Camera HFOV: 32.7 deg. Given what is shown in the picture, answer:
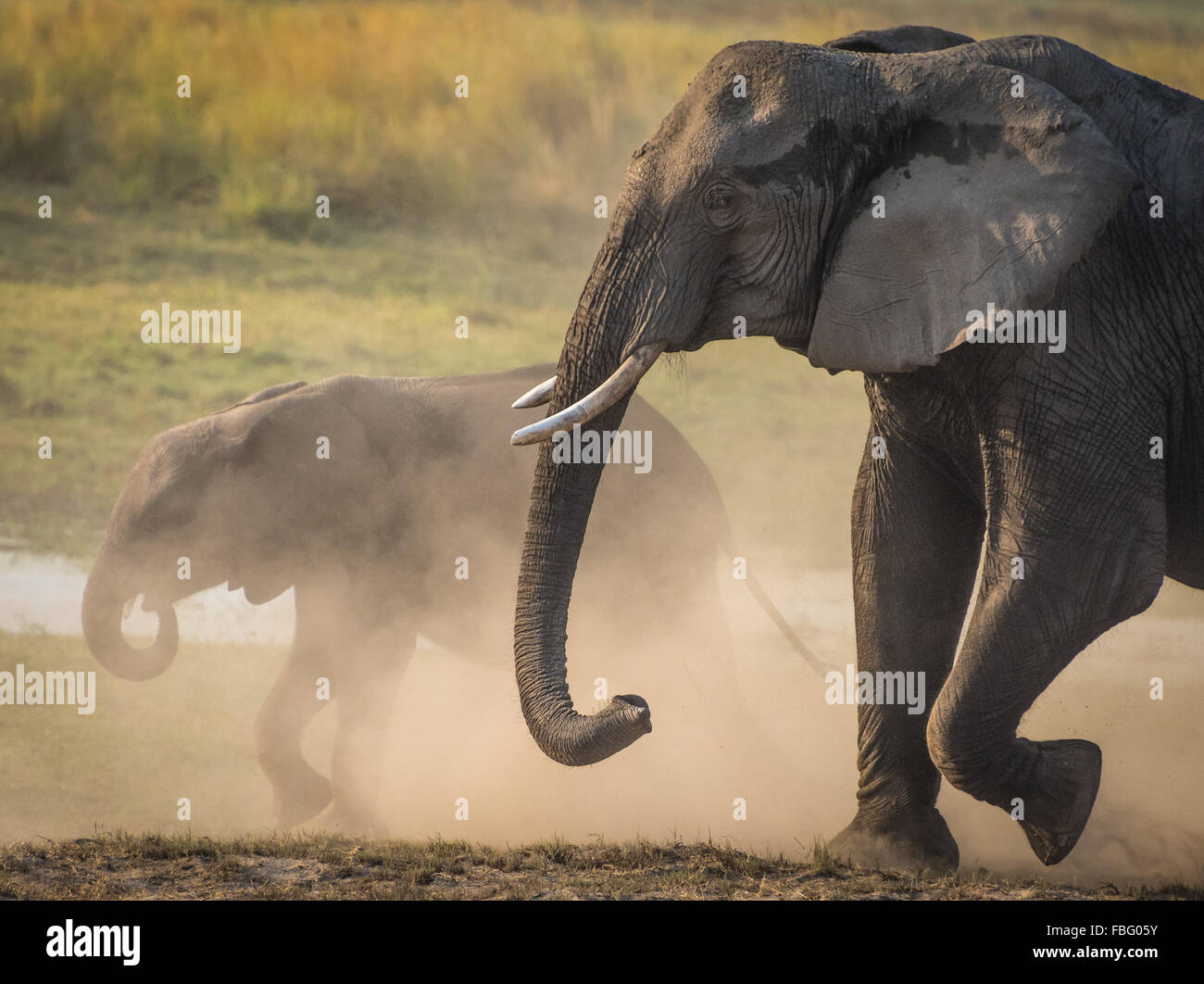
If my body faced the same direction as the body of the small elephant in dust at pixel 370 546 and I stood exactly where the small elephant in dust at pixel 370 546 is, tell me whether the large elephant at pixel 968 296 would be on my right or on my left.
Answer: on my left

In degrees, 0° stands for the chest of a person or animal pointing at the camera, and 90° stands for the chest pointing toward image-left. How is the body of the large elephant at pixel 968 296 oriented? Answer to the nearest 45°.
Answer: approximately 90°

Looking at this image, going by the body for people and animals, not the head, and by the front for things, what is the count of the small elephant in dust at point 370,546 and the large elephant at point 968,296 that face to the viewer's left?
2

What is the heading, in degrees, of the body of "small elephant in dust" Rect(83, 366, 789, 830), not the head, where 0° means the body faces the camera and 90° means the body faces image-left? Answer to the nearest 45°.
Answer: approximately 90°

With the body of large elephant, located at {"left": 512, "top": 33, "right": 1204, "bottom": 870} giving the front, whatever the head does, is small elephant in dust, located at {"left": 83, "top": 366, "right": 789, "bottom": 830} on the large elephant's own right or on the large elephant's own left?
on the large elephant's own right
